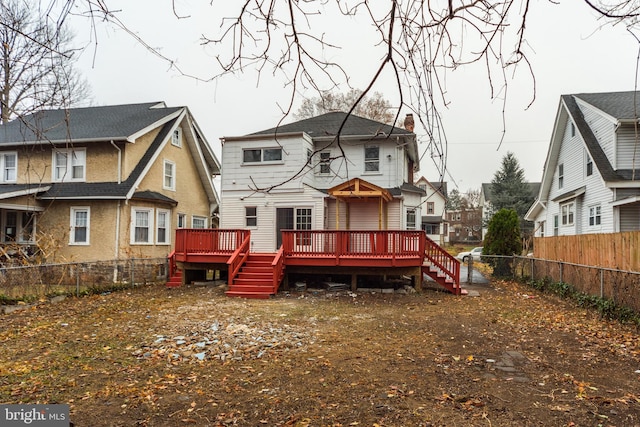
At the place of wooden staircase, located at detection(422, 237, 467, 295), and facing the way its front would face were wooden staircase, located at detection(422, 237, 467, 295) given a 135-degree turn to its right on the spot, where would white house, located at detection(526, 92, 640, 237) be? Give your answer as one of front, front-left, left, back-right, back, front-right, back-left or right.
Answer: back

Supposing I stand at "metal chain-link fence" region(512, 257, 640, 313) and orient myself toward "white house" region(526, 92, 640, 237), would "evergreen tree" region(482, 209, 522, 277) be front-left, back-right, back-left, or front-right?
front-left

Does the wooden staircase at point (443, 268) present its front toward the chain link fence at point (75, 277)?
no

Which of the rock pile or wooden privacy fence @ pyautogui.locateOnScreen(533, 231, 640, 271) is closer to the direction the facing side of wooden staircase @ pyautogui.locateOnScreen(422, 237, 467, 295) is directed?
the wooden privacy fence

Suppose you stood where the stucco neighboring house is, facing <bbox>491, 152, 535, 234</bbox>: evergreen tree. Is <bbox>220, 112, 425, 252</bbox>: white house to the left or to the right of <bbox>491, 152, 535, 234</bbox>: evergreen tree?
right

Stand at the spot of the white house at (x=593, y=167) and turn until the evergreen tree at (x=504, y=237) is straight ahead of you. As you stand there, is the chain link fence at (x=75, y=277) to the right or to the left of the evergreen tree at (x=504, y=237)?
left

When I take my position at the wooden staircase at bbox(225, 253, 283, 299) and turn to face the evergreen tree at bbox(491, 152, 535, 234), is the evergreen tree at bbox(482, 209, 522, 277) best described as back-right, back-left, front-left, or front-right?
front-right

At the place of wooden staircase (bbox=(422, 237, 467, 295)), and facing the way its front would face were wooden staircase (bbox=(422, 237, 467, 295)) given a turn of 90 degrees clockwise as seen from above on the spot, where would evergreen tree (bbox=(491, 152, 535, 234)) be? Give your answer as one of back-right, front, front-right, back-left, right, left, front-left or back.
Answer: back

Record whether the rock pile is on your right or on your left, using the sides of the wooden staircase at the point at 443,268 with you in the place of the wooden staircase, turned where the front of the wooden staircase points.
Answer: on your right

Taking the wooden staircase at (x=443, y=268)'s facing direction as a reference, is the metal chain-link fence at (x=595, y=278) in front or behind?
in front

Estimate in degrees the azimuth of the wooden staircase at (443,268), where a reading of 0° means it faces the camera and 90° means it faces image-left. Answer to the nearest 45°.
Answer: approximately 270°

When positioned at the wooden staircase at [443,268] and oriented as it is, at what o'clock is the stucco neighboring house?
The stucco neighboring house is roughly at 6 o'clock from the wooden staircase.
